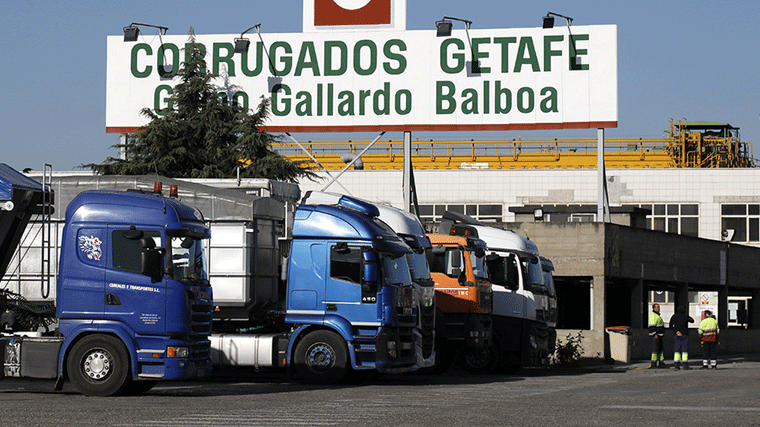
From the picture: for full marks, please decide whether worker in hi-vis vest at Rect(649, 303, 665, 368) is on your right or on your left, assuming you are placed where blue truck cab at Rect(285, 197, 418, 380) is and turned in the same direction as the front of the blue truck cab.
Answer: on your left

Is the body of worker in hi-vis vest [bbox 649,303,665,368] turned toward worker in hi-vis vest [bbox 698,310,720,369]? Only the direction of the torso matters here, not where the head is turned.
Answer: yes

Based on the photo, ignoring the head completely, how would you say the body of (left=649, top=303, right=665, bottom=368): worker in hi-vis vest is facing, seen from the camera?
to the viewer's right

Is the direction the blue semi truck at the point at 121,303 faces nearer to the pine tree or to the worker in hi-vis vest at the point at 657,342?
the worker in hi-vis vest
